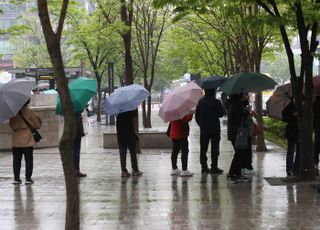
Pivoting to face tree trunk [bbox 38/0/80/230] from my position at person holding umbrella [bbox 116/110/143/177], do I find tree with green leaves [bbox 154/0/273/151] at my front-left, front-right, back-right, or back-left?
back-left

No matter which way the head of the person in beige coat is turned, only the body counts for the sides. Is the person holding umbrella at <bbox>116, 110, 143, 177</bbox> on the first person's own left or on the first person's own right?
on the first person's own right

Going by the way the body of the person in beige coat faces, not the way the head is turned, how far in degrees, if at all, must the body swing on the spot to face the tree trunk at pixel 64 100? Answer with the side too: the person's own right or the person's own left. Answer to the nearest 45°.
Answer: approximately 180°

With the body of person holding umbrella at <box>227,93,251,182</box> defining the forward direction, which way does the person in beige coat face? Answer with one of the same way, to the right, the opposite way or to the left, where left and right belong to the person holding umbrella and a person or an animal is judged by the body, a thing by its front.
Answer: to the left

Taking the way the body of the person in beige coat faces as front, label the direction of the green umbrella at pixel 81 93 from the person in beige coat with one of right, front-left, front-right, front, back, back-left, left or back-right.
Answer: right

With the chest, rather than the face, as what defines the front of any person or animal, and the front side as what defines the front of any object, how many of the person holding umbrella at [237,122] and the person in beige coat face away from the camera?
1
